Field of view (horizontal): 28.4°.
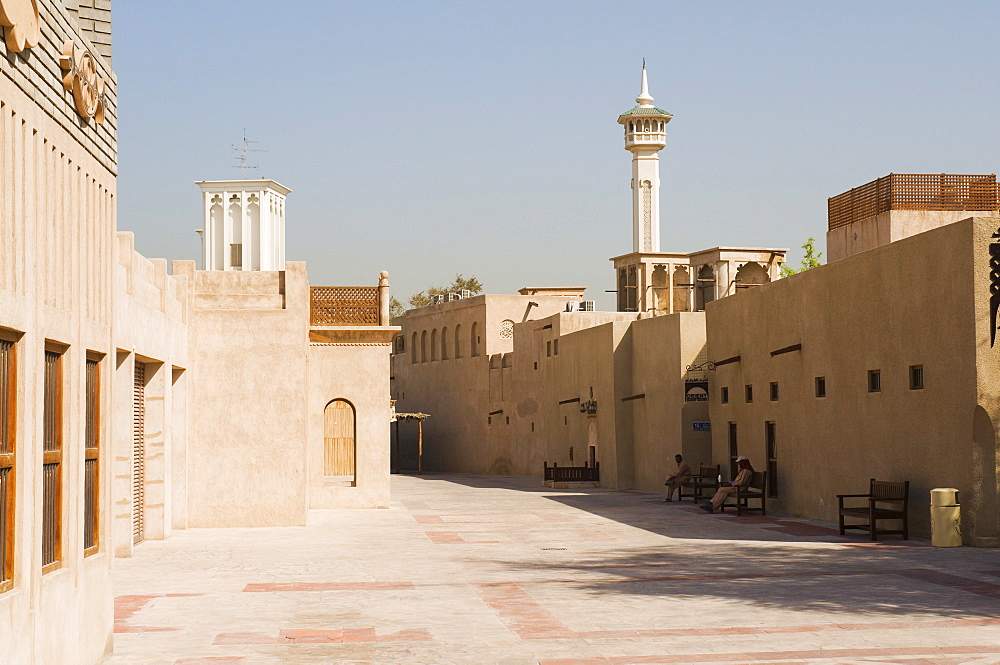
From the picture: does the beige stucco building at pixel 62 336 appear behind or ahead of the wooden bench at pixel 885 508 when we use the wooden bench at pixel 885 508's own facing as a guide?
ahead

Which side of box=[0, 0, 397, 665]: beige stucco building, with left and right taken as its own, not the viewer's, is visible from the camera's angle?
right

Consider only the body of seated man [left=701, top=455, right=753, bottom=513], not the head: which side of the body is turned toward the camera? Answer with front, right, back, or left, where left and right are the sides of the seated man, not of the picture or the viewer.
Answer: left

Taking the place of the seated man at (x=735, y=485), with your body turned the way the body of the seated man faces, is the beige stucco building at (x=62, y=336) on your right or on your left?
on your left

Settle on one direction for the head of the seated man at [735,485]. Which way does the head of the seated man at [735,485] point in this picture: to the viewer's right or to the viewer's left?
to the viewer's left

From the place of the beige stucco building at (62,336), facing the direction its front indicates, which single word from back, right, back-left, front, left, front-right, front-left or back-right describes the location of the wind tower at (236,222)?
left
